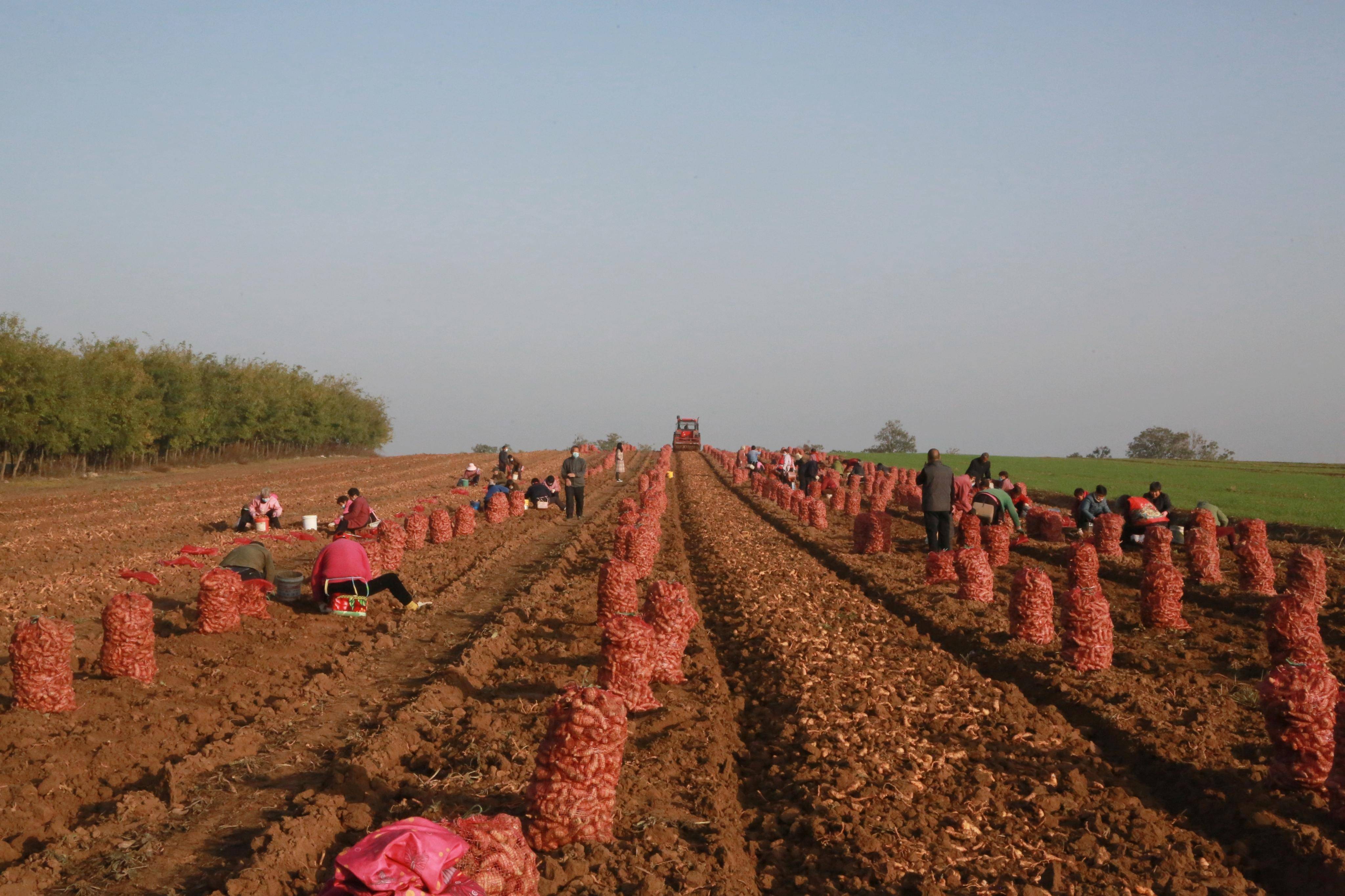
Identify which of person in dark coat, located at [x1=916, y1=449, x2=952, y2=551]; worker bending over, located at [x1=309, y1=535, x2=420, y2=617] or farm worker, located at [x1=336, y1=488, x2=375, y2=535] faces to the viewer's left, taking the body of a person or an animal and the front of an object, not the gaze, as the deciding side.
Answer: the farm worker

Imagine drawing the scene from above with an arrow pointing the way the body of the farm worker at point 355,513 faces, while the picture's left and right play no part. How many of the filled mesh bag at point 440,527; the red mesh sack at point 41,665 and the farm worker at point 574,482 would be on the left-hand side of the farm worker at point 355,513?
2

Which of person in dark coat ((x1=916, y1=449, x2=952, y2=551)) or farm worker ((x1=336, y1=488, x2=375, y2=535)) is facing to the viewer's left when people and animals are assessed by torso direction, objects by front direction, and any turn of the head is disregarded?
the farm worker

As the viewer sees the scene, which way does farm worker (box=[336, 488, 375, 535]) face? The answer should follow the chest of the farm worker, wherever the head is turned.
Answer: to the viewer's left

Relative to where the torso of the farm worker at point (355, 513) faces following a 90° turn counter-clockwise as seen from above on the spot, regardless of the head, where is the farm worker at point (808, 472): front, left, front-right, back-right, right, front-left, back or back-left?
back-left

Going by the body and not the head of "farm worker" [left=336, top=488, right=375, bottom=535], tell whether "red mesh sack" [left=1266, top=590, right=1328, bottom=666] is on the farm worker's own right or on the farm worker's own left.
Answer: on the farm worker's own left

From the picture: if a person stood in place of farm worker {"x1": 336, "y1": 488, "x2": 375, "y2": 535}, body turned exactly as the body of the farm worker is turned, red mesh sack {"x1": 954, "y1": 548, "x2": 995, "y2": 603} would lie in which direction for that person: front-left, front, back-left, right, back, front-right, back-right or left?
back-left
